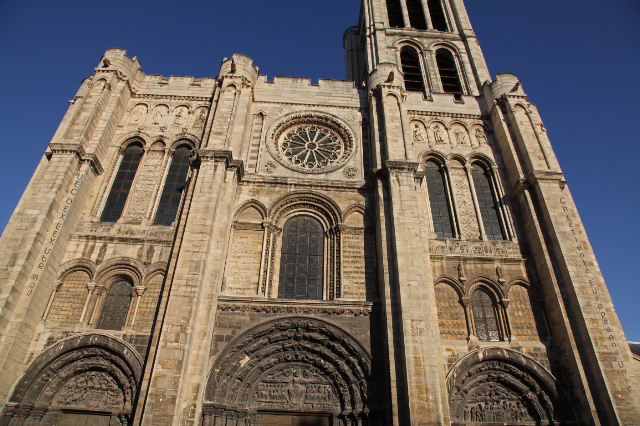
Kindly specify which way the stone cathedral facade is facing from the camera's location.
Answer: facing the viewer
